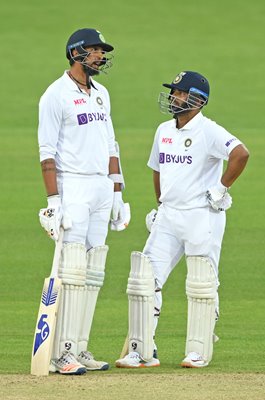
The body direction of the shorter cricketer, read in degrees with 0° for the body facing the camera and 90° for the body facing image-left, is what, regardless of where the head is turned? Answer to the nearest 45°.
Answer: approximately 45°

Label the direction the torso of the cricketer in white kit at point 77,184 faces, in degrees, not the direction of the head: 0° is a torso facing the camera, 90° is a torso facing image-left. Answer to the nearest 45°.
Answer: approximately 315°

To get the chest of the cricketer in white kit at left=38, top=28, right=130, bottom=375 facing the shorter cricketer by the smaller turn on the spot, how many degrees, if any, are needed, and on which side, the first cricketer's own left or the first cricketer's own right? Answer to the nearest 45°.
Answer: approximately 45° to the first cricketer's own left
